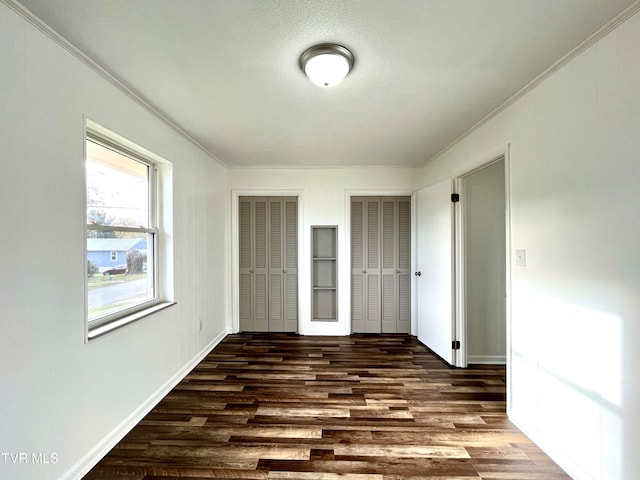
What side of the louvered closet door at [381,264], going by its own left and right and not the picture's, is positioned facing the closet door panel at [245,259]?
right

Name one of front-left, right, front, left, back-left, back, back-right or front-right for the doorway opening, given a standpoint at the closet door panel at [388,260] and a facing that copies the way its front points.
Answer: front-left

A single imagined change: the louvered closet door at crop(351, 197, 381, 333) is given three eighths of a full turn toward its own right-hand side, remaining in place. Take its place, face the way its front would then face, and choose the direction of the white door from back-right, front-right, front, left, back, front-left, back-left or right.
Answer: back

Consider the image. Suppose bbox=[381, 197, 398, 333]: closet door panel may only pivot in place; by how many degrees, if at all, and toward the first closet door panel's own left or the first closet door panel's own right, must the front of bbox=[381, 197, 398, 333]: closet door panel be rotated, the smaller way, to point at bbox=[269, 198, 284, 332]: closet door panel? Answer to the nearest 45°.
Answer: approximately 90° to the first closet door panel's own right

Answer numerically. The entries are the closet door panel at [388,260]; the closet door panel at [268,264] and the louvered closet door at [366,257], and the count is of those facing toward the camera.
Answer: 3

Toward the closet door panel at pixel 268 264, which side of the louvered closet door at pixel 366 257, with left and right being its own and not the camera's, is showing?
right

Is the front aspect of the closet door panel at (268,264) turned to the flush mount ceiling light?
yes

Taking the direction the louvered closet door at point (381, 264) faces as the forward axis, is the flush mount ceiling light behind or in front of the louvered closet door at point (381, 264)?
in front

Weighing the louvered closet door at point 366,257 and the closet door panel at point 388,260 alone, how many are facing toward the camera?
2

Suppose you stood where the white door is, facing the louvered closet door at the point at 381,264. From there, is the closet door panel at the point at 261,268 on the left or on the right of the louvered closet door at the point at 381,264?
left

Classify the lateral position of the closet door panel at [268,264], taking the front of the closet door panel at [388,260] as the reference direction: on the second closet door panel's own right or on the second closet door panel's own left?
on the second closet door panel's own right

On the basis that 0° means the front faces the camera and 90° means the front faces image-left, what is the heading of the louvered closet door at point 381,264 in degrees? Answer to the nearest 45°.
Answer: approximately 0°
